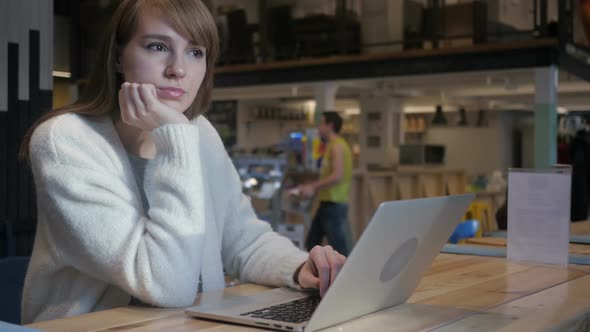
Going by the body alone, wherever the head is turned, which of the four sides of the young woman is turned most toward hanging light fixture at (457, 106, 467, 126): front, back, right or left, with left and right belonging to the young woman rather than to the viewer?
left

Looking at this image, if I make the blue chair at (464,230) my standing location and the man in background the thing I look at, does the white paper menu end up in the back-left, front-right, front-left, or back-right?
back-left

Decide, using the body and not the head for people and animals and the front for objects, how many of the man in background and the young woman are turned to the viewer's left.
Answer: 1

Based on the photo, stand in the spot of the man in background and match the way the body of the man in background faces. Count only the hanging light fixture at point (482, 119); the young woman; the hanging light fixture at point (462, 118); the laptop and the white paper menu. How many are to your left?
3

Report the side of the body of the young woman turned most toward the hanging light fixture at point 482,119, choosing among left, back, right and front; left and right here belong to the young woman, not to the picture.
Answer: left

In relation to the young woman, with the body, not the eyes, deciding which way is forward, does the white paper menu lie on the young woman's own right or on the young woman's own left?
on the young woman's own left

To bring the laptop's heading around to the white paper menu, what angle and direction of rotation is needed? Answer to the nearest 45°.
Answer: approximately 90° to its right

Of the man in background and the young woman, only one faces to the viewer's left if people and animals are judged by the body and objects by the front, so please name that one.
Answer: the man in background

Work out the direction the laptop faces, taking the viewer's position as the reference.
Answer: facing away from the viewer and to the left of the viewer

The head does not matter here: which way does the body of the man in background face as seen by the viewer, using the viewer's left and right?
facing to the left of the viewer
